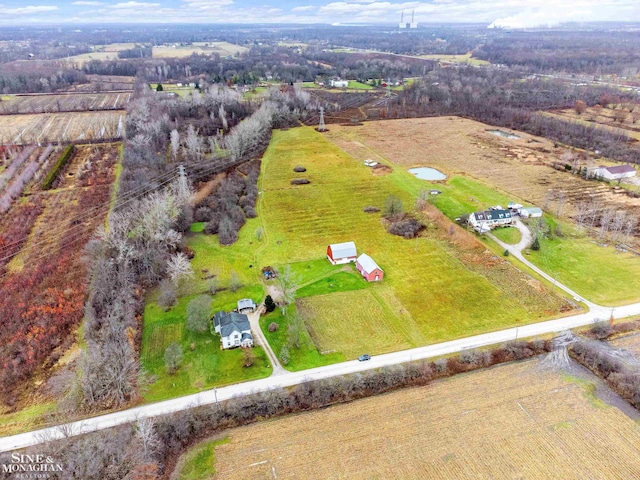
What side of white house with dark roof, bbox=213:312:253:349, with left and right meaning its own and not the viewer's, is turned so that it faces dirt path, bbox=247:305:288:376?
left

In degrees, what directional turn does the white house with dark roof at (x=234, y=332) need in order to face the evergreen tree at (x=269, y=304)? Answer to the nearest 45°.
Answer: approximately 135° to its left

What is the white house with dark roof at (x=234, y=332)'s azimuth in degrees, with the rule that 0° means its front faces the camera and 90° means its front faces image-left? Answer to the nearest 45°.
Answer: approximately 0°

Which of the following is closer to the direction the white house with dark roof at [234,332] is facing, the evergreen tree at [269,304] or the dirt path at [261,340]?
the dirt path

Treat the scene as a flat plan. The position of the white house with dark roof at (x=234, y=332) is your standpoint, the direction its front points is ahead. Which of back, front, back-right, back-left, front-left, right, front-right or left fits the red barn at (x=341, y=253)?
back-left

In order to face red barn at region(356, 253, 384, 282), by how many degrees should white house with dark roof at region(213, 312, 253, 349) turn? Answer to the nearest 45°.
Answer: approximately 135° to its left
